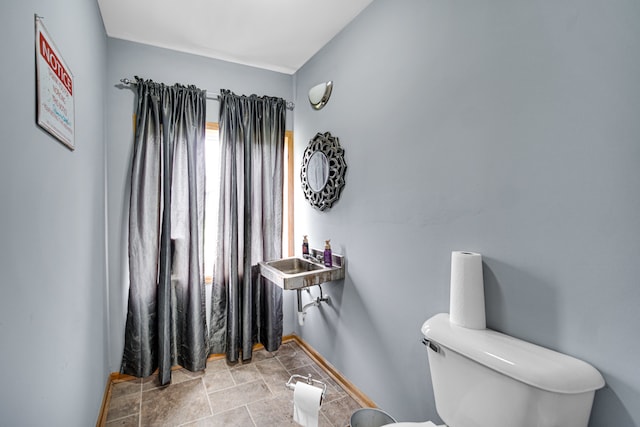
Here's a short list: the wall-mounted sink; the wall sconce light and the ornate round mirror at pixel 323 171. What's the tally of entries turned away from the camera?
0

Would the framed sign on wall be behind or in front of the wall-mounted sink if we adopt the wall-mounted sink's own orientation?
in front

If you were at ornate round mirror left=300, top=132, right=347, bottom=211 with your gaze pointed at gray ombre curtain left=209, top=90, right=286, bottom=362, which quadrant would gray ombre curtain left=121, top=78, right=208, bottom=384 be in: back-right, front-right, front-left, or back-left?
front-left

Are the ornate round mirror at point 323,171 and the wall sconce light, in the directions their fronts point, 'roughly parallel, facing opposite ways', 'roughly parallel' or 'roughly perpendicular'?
roughly parallel

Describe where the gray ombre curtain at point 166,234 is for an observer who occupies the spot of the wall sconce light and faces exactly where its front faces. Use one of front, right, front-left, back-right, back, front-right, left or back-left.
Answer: front-right

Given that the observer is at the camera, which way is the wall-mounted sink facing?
facing the viewer and to the left of the viewer

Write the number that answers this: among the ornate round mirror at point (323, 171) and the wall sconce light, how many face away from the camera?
0

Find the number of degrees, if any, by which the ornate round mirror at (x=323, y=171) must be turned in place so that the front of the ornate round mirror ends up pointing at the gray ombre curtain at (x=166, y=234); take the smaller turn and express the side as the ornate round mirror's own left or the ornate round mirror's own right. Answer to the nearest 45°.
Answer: approximately 45° to the ornate round mirror's own right

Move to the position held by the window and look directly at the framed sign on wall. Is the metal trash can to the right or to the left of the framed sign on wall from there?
left

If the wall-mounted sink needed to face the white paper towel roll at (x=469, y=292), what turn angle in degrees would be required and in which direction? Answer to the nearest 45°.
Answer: approximately 90° to its left

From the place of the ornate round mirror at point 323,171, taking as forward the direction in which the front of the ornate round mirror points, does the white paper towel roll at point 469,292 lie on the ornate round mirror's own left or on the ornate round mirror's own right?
on the ornate round mirror's own left

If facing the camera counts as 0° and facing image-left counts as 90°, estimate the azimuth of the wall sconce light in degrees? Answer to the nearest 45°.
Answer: approximately 45°

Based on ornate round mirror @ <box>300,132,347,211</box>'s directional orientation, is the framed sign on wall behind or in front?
in front
